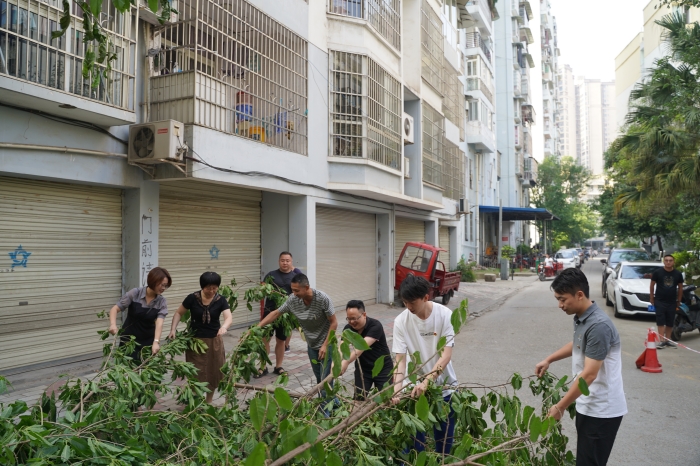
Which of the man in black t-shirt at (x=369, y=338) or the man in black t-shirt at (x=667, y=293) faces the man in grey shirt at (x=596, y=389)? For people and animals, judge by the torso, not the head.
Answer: the man in black t-shirt at (x=667, y=293)

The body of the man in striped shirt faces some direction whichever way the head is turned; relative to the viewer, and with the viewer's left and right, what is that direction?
facing the viewer and to the left of the viewer

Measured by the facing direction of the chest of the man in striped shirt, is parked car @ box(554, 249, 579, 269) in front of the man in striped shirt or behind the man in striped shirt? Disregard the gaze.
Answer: behind

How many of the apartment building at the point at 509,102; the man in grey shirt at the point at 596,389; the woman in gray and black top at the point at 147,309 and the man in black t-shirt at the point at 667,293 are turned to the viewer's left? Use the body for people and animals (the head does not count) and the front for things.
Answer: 1

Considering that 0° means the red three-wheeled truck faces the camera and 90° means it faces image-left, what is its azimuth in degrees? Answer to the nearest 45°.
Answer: approximately 45°

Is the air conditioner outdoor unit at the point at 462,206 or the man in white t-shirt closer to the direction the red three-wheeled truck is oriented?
the man in white t-shirt

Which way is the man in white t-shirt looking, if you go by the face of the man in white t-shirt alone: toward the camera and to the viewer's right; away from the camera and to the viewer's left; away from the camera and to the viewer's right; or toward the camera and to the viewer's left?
toward the camera and to the viewer's left

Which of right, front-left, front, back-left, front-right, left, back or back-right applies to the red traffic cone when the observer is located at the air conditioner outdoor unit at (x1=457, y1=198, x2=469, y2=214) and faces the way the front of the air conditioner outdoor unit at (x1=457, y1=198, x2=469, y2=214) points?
front-right

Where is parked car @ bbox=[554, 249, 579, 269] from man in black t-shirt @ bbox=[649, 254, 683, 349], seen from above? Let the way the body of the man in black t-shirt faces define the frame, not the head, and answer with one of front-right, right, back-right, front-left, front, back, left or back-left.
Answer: back

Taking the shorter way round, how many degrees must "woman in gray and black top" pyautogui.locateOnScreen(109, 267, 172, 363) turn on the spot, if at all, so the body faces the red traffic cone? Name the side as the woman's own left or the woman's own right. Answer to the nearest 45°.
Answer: approximately 45° to the woman's own left

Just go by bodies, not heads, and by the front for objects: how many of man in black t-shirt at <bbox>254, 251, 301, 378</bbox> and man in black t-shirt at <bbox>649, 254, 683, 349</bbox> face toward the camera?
2

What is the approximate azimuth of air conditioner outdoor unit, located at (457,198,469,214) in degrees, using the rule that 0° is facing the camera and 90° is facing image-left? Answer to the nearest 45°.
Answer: approximately 315°

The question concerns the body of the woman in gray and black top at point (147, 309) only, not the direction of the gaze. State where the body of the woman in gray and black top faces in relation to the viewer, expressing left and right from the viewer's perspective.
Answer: facing the viewer and to the right of the viewer

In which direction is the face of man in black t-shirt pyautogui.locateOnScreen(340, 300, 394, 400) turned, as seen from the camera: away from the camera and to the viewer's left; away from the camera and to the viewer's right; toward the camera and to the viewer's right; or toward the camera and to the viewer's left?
toward the camera and to the viewer's left

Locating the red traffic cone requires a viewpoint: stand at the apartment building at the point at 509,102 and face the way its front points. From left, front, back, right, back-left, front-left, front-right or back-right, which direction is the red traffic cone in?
front-right

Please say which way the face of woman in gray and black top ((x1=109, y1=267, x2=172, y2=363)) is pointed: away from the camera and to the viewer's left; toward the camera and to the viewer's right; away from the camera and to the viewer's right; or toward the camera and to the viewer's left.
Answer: toward the camera and to the viewer's right

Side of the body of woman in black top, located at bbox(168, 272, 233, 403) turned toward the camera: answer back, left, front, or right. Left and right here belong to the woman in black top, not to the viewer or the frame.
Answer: front

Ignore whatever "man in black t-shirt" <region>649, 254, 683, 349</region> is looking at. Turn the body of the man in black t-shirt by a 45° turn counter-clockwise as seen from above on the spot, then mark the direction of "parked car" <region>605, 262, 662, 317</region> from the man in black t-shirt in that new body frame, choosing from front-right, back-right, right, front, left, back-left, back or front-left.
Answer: back-left

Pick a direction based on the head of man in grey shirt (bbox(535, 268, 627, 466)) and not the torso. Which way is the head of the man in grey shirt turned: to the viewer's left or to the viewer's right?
to the viewer's left
